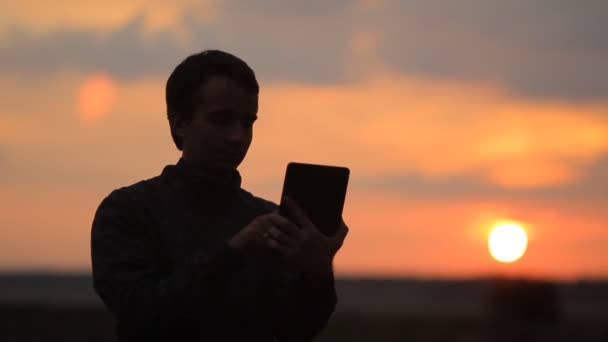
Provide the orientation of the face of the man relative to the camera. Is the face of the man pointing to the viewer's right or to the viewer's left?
to the viewer's right

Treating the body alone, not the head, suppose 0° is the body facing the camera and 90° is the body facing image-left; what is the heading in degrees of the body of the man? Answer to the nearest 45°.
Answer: approximately 315°
